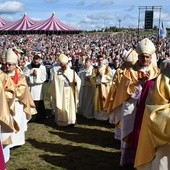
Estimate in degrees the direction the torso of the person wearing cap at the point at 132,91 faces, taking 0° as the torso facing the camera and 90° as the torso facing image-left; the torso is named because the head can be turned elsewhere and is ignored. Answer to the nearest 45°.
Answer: approximately 315°

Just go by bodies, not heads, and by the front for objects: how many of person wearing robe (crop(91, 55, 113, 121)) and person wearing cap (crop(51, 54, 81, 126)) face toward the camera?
2

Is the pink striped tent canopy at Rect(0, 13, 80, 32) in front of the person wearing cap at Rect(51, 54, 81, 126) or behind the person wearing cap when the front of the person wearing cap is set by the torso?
behind

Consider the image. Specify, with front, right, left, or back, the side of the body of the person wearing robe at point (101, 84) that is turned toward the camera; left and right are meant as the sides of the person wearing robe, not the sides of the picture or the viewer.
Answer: front

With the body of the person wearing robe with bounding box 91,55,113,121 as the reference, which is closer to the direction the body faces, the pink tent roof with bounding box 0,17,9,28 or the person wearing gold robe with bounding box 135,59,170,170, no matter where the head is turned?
the person wearing gold robe

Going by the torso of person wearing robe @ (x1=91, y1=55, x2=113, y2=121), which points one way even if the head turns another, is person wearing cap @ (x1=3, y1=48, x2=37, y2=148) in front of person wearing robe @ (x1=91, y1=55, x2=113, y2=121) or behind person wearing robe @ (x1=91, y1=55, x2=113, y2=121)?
in front

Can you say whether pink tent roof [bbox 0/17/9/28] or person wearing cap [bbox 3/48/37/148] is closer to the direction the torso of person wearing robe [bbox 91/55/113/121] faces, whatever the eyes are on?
the person wearing cap

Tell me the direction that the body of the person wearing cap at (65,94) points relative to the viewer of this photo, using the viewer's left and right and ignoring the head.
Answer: facing the viewer
